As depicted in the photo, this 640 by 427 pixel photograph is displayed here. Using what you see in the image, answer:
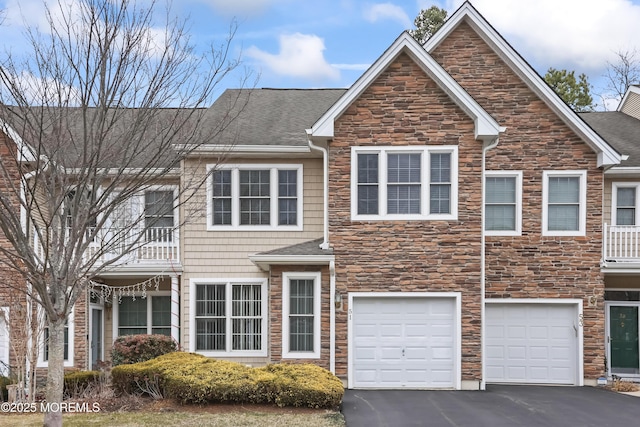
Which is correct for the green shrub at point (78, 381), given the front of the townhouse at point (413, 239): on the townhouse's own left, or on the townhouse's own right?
on the townhouse's own right

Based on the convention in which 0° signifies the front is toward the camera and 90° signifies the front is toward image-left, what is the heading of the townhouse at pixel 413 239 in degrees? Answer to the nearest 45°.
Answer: approximately 0°
